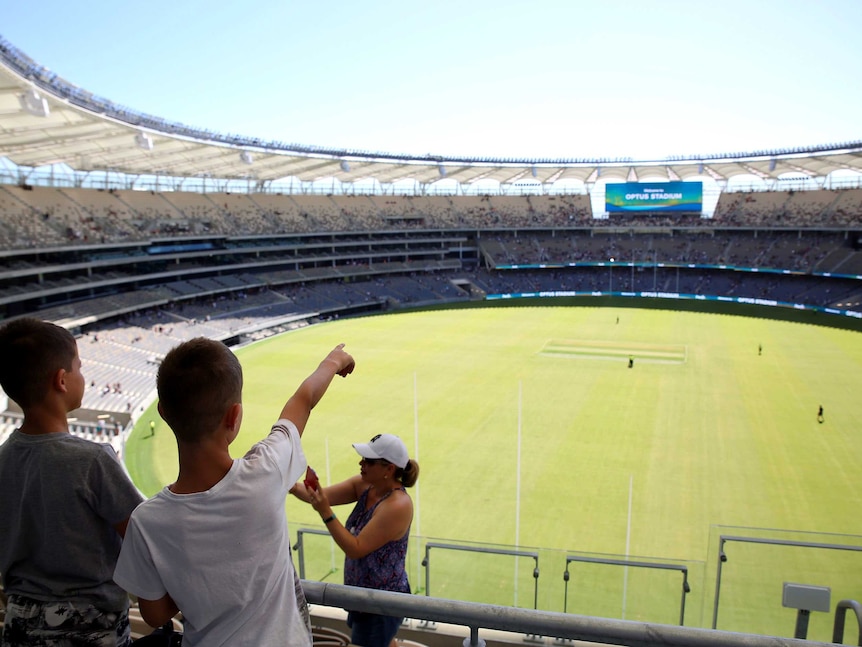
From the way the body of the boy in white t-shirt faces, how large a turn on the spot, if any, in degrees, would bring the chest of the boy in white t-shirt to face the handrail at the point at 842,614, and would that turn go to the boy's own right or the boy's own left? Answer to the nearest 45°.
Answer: approximately 90° to the boy's own right

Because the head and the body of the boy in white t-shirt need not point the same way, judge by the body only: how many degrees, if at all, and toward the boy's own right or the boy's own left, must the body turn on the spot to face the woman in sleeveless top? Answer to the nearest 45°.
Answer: approximately 45° to the boy's own right

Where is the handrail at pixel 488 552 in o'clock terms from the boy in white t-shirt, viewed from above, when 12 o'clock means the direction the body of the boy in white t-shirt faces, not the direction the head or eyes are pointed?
The handrail is roughly at 1 o'clock from the boy in white t-shirt.

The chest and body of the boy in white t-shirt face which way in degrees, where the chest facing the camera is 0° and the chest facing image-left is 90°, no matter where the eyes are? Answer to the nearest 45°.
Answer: approximately 180°

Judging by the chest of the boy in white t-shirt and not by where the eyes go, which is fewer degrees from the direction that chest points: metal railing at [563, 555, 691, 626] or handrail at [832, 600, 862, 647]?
the metal railing

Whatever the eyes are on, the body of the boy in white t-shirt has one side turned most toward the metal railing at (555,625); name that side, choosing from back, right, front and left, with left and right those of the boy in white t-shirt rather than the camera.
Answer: right

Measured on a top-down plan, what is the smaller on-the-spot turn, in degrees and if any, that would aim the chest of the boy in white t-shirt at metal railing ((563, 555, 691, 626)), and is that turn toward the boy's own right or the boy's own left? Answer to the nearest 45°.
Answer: approximately 45° to the boy's own right
